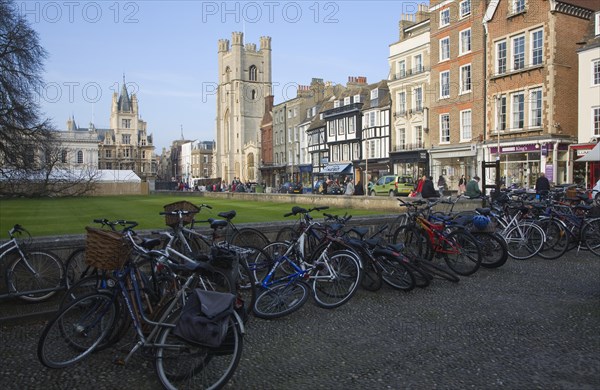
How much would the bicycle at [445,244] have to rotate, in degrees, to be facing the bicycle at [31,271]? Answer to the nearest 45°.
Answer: approximately 90° to its left

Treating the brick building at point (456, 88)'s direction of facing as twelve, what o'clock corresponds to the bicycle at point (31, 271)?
The bicycle is roughly at 11 o'clock from the brick building.

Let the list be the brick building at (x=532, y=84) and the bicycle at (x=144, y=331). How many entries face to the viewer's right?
0

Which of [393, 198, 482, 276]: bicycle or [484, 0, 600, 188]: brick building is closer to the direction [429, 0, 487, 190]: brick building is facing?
the bicycle

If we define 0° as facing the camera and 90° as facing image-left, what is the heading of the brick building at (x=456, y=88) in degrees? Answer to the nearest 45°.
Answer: approximately 45°

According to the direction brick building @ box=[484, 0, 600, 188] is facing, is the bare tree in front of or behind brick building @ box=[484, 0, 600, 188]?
in front

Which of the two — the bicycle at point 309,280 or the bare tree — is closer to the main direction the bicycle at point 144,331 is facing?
the bare tree

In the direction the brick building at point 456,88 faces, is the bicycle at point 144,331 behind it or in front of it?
in front

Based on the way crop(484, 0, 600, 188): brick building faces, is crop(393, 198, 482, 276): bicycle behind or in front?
in front

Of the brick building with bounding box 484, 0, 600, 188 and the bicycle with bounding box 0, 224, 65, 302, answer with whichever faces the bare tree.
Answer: the brick building

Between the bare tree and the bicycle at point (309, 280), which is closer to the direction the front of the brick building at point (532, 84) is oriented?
the bare tree

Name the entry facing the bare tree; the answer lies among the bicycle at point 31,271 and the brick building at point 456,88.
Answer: the brick building

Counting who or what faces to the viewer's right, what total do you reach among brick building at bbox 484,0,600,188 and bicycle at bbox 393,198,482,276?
0

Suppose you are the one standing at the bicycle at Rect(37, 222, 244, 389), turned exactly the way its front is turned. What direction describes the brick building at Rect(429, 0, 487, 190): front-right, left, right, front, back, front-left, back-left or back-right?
right
